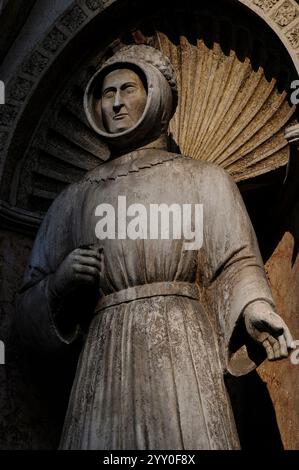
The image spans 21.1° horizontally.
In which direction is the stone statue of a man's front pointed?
toward the camera
